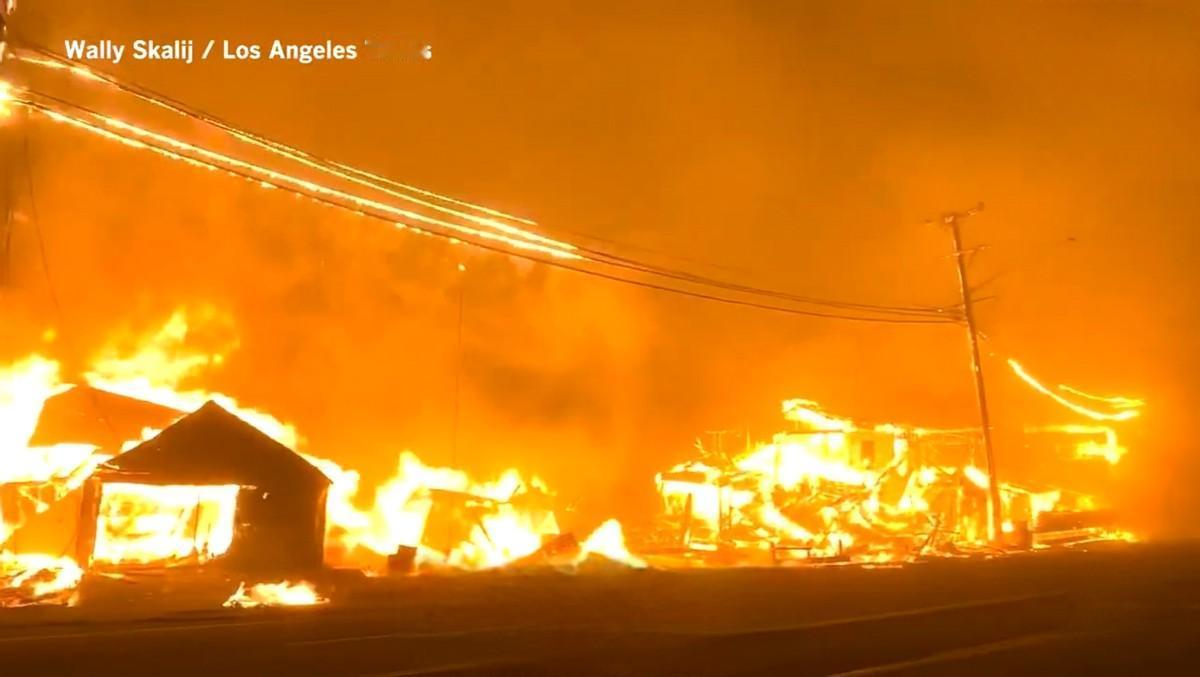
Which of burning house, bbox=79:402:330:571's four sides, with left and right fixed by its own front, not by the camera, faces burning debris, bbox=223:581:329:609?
front

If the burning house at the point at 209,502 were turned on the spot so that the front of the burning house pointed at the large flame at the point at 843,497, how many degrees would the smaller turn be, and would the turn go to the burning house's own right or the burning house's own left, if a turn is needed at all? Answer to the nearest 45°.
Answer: approximately 90° to the burning house's own left

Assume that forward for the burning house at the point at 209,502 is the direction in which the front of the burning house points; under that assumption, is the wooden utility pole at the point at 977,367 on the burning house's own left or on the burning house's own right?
on the burning house's own left

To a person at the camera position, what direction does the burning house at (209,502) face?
facing the viewer

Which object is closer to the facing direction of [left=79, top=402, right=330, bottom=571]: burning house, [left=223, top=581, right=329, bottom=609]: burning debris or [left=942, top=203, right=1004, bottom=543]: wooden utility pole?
the burning debris
